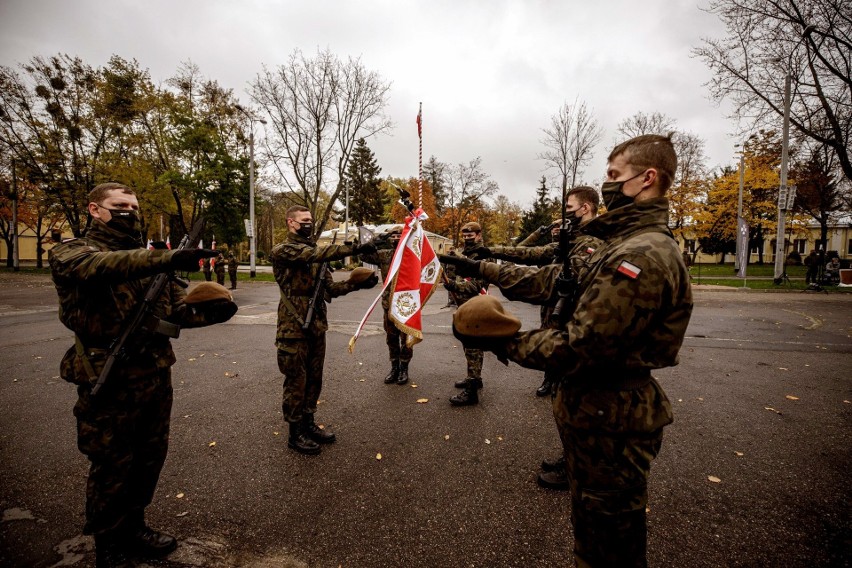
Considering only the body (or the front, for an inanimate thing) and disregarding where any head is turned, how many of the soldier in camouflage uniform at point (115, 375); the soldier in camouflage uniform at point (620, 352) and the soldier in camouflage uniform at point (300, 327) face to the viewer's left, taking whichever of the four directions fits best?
1

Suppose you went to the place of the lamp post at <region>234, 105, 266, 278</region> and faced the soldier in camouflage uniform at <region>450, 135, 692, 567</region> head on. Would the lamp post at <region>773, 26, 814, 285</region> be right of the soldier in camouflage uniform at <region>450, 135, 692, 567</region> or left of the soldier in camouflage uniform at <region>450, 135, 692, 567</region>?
left

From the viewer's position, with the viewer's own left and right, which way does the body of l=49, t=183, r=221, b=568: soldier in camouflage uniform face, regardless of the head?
facing the viewer and to the right of the viewer

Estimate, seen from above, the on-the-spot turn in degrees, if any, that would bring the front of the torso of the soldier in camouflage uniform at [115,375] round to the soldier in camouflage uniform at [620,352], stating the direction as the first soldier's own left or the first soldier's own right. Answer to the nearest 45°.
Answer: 0° — they already face them

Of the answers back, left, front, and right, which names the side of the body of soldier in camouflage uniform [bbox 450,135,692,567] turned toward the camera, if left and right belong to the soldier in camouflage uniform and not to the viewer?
left

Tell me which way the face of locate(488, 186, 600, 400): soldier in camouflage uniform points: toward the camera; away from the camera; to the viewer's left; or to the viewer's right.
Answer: to the viewer's left

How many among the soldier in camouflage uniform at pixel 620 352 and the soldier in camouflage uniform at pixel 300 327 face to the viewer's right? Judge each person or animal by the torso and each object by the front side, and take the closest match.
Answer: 1

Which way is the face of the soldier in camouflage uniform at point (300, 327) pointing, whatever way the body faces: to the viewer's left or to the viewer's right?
to the viewer's right

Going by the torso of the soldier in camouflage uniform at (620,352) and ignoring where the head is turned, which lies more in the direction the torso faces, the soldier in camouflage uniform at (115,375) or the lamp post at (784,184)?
the soldier in camouflage uniform

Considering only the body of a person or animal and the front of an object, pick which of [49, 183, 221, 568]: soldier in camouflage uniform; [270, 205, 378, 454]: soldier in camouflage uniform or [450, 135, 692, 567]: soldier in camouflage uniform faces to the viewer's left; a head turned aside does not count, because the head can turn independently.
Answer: [450, 135, 692, 567]: soldier in camouflage uniform

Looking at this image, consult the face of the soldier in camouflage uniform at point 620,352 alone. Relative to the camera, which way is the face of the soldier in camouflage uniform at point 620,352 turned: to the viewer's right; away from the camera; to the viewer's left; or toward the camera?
to the viewer's left

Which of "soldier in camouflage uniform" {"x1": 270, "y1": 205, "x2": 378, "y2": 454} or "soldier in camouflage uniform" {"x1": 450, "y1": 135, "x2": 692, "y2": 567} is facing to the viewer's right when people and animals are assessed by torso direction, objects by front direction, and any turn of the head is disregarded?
"soldier in camouflage uniform" {"x1": 270, "y1": 205, "x2": 378, "y2": 454}

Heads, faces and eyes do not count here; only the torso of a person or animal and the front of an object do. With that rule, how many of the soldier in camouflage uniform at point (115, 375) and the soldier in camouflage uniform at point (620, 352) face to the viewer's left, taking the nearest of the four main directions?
1

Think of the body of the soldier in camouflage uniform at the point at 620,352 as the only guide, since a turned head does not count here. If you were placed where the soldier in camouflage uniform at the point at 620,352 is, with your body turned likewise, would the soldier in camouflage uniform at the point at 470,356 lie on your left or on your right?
on your right

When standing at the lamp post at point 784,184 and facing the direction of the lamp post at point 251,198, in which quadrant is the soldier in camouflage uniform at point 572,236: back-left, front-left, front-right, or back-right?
front-left
